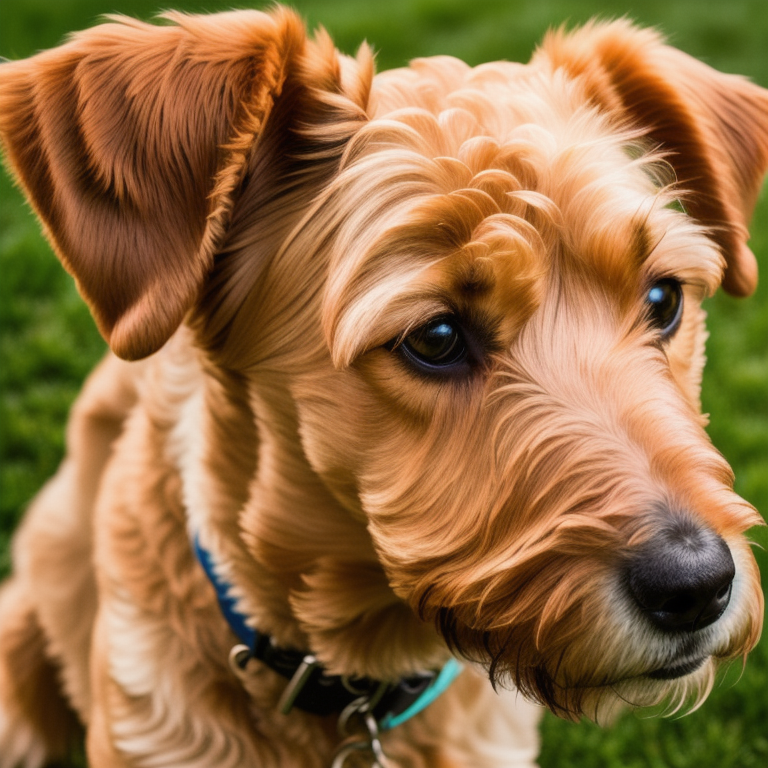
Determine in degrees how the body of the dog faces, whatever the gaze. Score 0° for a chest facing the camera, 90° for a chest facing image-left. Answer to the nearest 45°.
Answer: approximately 315°
